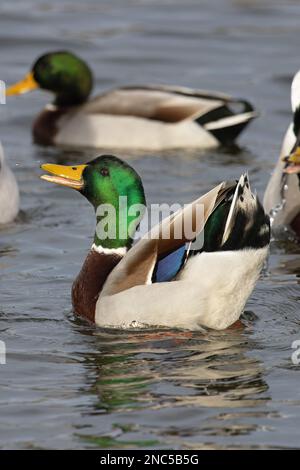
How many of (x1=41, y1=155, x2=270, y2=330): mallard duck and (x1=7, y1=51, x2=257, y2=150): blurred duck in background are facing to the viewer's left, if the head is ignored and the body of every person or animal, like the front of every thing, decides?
2

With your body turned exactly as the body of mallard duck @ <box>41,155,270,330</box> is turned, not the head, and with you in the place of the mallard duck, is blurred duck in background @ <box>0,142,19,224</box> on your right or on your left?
on your right

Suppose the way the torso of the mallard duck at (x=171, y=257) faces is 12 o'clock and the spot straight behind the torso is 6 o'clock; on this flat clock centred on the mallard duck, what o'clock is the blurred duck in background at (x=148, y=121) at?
The blurred duck in background is roughly at 3 o'clock from the mallard duck.

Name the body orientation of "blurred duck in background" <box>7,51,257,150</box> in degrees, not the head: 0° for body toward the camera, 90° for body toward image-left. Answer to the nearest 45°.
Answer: approximately 90°

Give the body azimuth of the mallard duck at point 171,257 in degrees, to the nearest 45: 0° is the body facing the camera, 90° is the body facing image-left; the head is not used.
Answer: approximately 90°

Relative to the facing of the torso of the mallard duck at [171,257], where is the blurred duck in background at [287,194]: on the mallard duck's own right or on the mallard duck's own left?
on the mallard duck's own right

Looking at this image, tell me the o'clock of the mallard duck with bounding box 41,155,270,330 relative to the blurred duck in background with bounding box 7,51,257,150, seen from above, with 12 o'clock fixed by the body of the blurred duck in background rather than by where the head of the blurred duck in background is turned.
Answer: The mallard duck is roughly at 9 o'clock from the blurred duck in background.
